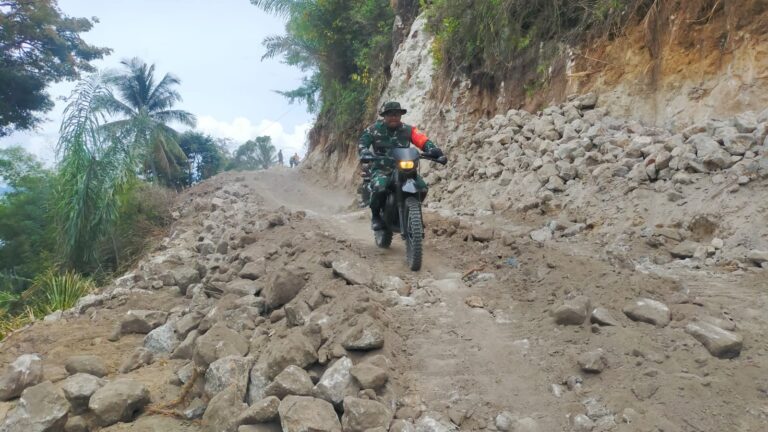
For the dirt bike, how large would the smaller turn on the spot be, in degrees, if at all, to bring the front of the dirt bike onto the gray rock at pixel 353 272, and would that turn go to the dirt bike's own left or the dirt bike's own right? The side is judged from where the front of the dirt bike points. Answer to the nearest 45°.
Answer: approximately 45° to the dirt bike's own right

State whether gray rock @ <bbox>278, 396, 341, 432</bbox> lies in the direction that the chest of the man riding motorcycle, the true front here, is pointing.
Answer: yes

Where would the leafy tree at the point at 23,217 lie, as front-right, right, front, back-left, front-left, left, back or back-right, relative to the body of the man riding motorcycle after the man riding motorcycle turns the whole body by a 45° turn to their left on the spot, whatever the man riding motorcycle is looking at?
back

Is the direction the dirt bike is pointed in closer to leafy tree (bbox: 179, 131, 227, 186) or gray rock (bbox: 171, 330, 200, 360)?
the gray rock

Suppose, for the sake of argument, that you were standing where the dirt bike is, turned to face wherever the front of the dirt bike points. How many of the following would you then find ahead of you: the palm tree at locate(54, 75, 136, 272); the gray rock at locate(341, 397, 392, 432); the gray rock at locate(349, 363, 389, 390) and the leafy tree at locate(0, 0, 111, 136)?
2

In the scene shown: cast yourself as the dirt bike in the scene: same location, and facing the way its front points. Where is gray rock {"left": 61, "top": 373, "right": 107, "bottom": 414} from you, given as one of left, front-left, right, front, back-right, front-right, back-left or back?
front-right

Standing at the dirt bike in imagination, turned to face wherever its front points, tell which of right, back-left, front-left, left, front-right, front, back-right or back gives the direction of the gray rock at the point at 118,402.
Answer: front-right

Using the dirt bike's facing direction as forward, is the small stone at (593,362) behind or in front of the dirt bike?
in front

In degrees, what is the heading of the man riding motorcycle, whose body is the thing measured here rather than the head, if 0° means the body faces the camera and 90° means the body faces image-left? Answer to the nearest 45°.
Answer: approximately 0°

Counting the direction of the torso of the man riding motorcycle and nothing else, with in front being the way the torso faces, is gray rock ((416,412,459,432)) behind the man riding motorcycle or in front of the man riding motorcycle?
in front
